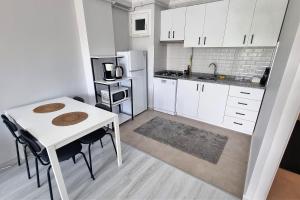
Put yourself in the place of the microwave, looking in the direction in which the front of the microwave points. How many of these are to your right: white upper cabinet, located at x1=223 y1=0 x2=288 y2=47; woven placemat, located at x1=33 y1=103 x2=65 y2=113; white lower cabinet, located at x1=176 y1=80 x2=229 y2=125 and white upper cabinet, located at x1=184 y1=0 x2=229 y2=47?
1

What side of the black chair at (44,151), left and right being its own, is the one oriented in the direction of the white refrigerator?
front

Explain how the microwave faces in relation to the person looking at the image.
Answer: facing the viewer and to the right of the viewer

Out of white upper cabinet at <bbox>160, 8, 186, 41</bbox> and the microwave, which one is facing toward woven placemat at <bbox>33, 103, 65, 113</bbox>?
the white upper cabinet

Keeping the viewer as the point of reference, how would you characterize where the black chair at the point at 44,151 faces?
facing away from the viewer and to the right of the viewer

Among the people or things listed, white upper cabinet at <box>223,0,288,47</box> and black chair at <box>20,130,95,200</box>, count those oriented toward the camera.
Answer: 1

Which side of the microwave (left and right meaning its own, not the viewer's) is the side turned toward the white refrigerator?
left

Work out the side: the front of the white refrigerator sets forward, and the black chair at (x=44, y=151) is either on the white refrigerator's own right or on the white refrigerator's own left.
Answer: on the white refrigerator's own right

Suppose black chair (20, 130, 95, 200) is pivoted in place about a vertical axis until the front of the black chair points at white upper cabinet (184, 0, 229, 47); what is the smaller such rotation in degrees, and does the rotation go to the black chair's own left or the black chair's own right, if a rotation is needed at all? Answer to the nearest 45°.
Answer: approximately 45° to the black chair's own right
